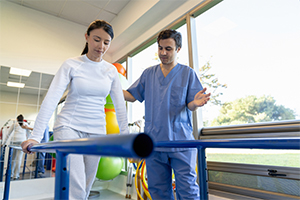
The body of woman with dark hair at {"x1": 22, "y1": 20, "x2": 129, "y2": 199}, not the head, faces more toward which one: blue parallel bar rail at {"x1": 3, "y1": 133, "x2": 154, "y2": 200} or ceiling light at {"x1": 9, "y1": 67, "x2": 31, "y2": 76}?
the blue parallel bar rail

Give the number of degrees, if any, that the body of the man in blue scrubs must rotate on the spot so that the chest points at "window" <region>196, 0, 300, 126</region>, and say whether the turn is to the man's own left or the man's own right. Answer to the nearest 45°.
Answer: approximately 135° to the man's own left

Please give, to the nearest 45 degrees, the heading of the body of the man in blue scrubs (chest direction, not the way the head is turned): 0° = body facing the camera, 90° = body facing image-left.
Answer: approximately 0°

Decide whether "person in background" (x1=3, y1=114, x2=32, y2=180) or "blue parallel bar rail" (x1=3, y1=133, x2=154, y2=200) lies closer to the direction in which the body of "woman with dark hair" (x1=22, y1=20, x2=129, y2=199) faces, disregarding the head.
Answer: the blue parallel bar rail

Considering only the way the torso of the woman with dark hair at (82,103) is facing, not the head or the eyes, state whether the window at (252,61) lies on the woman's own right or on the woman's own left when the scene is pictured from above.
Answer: on the woman's own left

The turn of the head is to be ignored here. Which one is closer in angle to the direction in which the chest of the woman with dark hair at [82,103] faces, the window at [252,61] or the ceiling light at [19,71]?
the window

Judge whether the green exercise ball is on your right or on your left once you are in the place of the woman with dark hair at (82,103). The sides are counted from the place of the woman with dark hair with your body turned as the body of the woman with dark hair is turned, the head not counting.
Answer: on your left

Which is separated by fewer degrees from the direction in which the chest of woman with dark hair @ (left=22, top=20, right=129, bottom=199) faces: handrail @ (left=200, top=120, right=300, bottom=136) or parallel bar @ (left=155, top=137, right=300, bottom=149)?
the parallel bar
